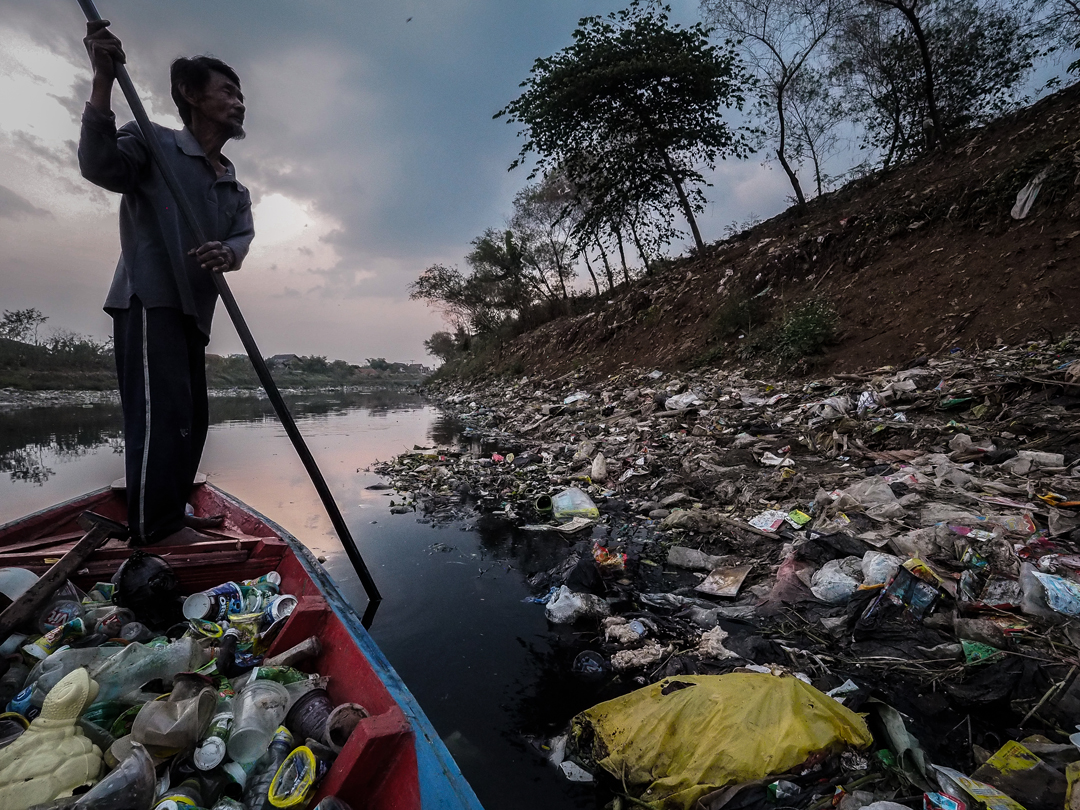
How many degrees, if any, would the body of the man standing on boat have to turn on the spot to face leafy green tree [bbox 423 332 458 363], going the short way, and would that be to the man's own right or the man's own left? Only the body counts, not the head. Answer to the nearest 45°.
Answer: approximately 90° to the man's own left

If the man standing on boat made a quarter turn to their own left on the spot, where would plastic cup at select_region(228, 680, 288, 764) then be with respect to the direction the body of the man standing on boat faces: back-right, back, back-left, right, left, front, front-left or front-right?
back-right

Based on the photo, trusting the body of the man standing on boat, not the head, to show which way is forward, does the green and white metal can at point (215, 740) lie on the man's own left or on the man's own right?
on the man's own right

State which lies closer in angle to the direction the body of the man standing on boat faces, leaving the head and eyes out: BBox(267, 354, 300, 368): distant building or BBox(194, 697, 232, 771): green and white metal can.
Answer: the green and white metal can

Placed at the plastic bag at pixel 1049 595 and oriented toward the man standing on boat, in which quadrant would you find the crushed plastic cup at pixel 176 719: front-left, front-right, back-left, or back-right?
front-left

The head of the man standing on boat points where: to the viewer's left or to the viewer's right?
to the viewer's right

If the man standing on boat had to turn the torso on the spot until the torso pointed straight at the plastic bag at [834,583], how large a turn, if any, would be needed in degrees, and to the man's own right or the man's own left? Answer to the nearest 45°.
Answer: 0° — they already face it

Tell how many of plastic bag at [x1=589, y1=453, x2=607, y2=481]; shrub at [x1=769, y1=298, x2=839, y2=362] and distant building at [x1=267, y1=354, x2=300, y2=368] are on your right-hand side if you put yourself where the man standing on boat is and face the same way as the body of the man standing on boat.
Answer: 0

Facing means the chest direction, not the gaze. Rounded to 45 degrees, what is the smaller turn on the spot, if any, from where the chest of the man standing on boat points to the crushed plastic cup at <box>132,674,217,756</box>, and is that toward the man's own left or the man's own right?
approximately 45° to the man's own right

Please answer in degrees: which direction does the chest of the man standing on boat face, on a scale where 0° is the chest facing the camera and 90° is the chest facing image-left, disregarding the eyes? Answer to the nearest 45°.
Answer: approximately 315°

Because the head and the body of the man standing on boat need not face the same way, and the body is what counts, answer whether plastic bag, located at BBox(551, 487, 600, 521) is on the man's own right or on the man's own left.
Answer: on the man's own left

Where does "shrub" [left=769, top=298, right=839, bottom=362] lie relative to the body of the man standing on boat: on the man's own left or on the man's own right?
on the man's own left

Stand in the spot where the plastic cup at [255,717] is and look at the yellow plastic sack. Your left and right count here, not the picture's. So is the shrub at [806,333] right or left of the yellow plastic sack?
left

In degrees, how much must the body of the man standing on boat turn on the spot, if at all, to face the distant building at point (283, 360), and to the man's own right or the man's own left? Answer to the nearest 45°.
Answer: approximately 135° to the man's own left

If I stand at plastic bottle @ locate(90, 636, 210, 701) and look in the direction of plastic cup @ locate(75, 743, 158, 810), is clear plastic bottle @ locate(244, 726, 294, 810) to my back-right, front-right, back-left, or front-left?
front-left

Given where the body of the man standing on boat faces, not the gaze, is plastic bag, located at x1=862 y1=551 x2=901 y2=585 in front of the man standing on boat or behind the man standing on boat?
in front

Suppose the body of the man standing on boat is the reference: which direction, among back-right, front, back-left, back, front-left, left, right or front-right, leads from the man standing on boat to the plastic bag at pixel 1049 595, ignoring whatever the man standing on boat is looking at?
front
